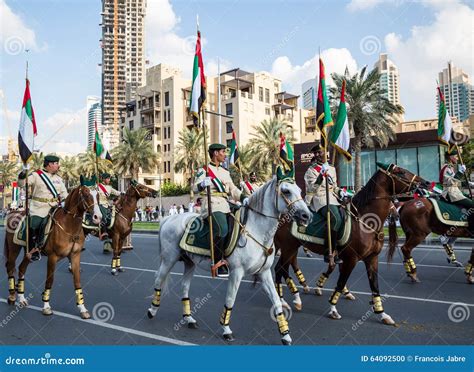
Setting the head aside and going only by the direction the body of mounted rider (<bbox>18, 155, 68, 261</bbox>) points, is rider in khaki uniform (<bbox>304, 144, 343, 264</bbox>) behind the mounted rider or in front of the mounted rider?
in front

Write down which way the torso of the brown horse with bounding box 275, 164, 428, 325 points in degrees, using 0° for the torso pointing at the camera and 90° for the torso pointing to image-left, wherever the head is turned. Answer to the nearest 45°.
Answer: approximately 315°

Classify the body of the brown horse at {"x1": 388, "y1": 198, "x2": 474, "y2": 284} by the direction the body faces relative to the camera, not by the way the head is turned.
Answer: to the viewer's right

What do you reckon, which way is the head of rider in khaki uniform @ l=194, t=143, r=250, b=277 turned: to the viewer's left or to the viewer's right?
to the viewer's right

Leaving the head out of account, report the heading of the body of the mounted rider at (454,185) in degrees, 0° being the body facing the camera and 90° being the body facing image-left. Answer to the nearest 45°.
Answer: approximately 270°

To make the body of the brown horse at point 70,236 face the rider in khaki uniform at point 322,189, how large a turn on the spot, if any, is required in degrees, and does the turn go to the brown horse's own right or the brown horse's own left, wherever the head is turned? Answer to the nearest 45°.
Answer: approximately 45° to the brown horse's own left

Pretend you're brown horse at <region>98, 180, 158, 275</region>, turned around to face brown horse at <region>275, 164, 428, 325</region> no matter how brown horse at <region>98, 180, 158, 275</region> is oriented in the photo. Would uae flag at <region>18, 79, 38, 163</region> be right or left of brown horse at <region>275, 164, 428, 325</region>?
right

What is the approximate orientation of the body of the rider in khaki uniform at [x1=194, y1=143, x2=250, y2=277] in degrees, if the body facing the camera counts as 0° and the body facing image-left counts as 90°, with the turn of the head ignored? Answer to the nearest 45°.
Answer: approximately 315°
